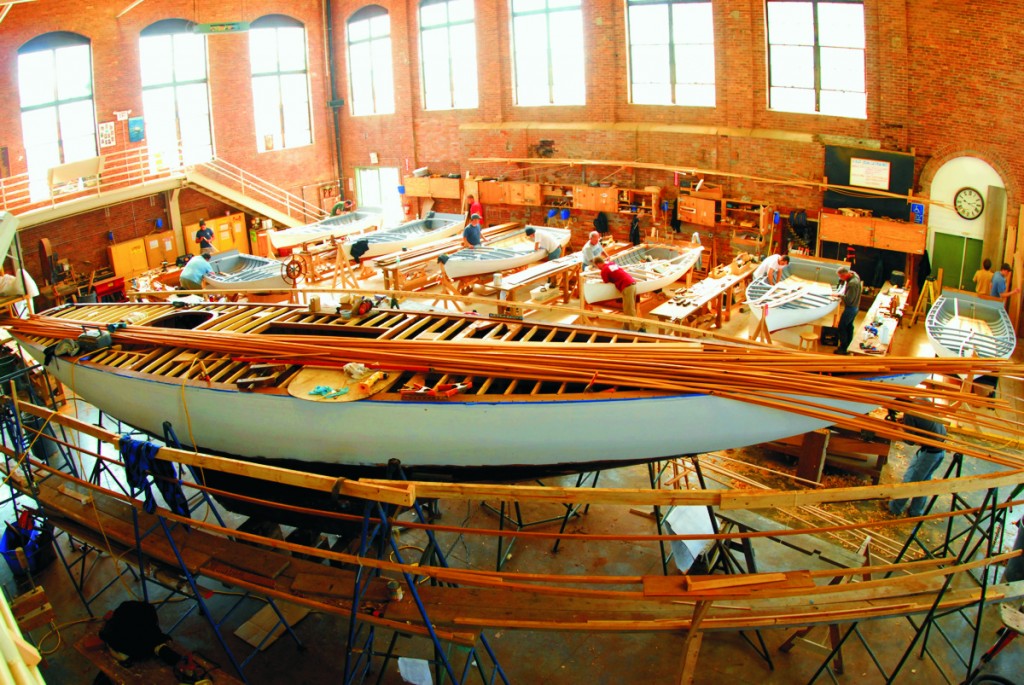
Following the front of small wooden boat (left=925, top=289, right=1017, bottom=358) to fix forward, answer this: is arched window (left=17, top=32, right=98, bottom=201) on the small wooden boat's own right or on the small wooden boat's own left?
on the small wooden boat's own right

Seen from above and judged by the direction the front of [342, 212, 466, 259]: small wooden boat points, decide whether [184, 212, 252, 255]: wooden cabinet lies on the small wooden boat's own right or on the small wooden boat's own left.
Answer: on the small wooden boat's own left

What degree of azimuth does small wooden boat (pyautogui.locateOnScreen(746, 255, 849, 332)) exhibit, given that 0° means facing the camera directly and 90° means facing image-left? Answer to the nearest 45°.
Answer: approximately 45°

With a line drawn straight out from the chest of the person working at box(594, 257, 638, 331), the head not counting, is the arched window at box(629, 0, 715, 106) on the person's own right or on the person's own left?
on the person's own right

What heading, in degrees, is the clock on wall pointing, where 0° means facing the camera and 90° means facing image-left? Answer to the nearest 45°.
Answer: approximately 0°

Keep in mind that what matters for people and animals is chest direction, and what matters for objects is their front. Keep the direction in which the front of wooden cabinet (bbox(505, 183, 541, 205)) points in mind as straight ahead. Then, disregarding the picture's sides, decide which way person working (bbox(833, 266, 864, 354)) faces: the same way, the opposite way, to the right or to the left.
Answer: to the right

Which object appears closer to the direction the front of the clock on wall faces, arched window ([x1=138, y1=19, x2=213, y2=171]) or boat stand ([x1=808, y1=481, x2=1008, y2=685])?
the boat stand

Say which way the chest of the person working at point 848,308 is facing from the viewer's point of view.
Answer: to the viewer's left

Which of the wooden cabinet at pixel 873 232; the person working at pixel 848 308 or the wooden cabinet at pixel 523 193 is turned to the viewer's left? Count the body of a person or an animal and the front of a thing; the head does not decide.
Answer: the person working

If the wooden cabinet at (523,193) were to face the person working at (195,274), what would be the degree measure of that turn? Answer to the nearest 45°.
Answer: approximately 45° to its right
